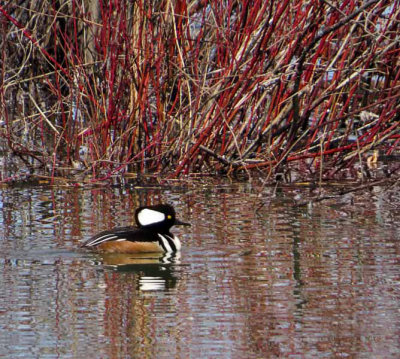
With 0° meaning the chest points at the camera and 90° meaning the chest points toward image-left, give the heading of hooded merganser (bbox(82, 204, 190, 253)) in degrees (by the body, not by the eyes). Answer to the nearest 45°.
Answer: approximately 270°
